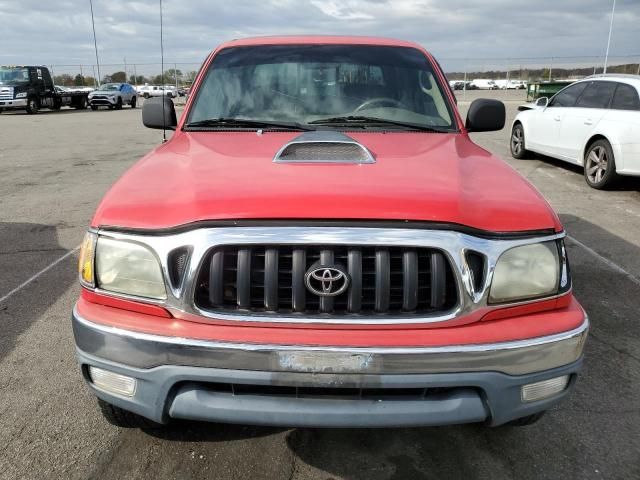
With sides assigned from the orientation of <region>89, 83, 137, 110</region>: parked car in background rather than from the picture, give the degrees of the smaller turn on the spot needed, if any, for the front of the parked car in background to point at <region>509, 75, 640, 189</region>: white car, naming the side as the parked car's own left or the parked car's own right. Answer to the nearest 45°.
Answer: approximately 45° to the parked car's own left

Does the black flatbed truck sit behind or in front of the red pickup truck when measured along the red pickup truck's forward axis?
behind

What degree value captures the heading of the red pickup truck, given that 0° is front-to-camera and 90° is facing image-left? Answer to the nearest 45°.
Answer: approximately 0°

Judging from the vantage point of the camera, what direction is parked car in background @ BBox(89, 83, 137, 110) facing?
facing the viewer and to the left of the viewer

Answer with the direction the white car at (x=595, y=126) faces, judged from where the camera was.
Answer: facing away from the viewer and to the left of the viewer

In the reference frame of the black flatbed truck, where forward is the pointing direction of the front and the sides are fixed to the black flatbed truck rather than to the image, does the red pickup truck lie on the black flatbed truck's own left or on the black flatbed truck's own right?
on the black flatbed truck's own left

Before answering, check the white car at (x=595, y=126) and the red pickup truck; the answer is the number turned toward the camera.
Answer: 1

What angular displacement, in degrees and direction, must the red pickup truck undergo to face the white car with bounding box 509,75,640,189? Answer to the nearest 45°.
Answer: approximately 135° to its left
